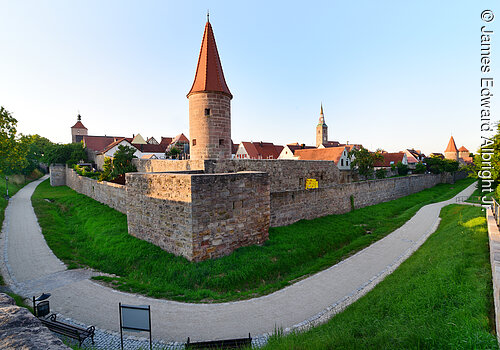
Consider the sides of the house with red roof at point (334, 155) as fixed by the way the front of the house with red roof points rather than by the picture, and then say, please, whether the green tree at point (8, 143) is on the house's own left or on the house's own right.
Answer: on the house's own right

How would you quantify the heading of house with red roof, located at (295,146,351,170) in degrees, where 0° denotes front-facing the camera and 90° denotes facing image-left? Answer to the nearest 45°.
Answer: approximately 315°

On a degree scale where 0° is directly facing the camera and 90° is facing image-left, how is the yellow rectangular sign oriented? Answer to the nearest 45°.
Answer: approximately 0°

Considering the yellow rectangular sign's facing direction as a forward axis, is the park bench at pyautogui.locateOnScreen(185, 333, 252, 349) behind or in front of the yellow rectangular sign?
in front

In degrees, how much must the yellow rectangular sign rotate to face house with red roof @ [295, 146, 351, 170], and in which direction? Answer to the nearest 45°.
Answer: approximately 180°

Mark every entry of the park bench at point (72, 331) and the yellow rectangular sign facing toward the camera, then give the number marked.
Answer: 1

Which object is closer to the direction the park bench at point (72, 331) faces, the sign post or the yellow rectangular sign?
the yellow rectangular sign
